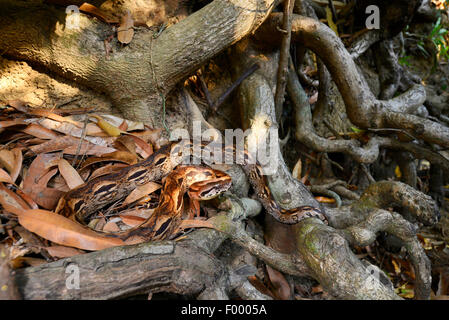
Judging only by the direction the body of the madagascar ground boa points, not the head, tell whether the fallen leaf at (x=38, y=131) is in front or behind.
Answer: behind

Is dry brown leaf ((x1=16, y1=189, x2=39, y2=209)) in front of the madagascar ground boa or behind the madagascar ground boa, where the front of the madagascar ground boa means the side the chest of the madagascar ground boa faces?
behind

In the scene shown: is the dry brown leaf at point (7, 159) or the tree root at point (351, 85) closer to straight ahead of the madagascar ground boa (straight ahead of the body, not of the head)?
the tree root

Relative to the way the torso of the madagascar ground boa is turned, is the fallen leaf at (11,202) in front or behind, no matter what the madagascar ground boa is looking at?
behind

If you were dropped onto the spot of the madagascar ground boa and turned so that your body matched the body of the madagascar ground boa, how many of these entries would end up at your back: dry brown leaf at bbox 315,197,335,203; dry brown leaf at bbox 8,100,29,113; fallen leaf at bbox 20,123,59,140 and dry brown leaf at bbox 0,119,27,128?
3

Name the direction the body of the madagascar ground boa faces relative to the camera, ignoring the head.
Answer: to the viewer's right

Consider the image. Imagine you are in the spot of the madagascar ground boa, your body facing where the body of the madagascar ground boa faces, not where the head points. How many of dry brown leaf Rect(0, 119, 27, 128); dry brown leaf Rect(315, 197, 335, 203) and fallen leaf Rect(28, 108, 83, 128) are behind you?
2

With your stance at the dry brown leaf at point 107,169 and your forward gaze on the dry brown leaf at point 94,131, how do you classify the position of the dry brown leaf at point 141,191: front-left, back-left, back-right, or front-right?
back-right

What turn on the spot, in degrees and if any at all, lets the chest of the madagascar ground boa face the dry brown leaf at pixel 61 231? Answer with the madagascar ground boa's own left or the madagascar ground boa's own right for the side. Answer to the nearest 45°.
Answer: approximately 135° to the madagascar ground boa's own right

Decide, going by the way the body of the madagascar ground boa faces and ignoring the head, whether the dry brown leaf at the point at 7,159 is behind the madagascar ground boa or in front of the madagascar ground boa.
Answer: behind
